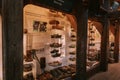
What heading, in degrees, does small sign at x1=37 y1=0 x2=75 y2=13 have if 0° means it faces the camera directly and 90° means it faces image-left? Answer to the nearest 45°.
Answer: approximately 315°
